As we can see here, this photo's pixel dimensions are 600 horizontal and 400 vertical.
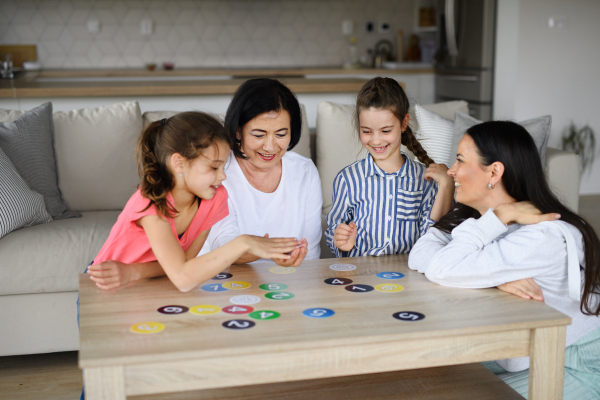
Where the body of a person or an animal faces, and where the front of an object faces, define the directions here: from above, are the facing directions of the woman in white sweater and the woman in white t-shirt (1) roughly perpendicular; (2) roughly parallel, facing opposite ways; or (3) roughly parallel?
roughly perpendicular

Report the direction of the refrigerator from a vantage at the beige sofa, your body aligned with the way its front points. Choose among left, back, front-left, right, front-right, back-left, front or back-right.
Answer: back-left

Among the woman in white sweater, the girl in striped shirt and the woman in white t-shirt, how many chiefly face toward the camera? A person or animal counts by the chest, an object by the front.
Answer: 2

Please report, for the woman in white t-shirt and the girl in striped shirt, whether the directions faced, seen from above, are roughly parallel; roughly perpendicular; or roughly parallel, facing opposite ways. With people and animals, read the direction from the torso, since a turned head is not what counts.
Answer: roughly parallel

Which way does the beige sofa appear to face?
toward the camera

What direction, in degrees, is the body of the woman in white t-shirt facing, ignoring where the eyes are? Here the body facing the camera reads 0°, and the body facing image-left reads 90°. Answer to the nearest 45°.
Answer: approximately 0°

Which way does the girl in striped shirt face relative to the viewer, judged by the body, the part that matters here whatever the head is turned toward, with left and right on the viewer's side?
facing the viewer

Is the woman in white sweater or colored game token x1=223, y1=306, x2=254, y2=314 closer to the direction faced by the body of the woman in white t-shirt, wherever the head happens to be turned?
the colored game token

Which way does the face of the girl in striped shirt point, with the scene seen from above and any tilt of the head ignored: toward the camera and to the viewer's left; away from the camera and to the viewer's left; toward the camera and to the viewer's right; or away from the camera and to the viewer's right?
toward the camera and to the viewer's left

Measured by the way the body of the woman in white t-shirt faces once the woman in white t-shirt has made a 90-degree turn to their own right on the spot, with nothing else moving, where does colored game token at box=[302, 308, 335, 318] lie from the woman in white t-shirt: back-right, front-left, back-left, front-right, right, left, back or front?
left

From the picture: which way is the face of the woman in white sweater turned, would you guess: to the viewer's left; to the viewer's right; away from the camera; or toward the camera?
to the viewer's left

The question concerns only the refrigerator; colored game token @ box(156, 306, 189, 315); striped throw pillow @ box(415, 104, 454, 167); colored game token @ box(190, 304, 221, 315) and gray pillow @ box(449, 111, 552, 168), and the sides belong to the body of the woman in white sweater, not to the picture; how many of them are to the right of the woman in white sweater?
3

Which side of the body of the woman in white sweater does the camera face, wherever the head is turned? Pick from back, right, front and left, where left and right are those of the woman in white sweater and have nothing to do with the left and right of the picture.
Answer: left
